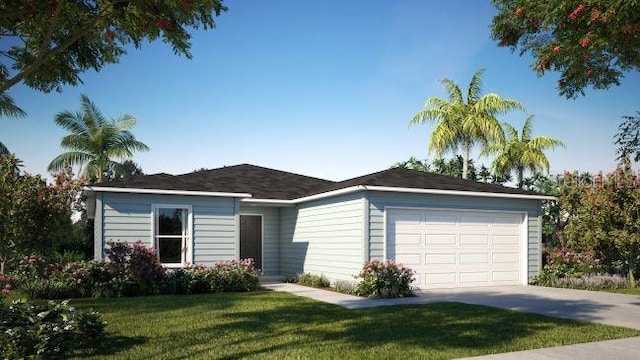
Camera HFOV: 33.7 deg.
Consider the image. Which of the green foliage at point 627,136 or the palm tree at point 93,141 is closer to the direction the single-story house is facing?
the green foliage

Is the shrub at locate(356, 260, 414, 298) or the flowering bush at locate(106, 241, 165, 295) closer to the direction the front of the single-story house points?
the shrub

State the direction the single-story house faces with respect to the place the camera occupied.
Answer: facing the viewer and to the right of the viewer

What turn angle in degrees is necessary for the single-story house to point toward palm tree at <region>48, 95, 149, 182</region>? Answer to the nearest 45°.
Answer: approximately 180°

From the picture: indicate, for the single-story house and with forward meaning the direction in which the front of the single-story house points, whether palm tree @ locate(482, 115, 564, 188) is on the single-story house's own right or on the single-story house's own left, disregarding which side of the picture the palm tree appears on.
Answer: on the single-story house's own left

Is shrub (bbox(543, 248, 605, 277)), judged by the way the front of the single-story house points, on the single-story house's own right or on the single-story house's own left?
on the single-story house's own left

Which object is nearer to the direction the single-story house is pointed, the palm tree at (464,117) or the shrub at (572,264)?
the shrub

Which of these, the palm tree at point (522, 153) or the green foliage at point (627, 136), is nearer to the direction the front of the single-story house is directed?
the green foliage

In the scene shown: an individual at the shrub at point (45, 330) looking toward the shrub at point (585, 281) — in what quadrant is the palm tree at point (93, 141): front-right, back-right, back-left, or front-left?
front-left

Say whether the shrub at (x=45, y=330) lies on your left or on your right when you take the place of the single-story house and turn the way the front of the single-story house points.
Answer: on your right

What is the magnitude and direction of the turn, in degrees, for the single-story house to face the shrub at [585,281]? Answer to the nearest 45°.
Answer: approximately 45° to its left

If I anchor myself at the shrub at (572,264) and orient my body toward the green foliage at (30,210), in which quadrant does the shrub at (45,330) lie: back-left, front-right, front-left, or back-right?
front-left
